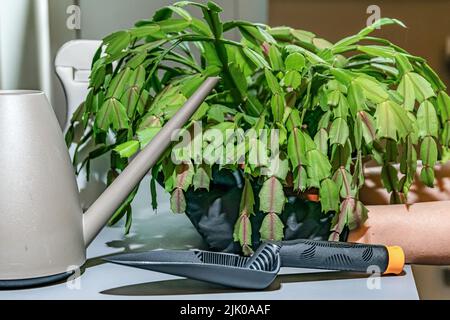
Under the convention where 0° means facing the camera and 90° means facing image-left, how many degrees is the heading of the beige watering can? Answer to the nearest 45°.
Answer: approximately 270°

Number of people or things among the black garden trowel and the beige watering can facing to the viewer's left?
1

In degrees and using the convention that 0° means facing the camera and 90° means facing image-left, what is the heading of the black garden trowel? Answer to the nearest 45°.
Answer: approximately 90°

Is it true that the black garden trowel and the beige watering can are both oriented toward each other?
yes

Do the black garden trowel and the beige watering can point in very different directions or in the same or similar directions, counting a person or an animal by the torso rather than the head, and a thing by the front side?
very different directions
